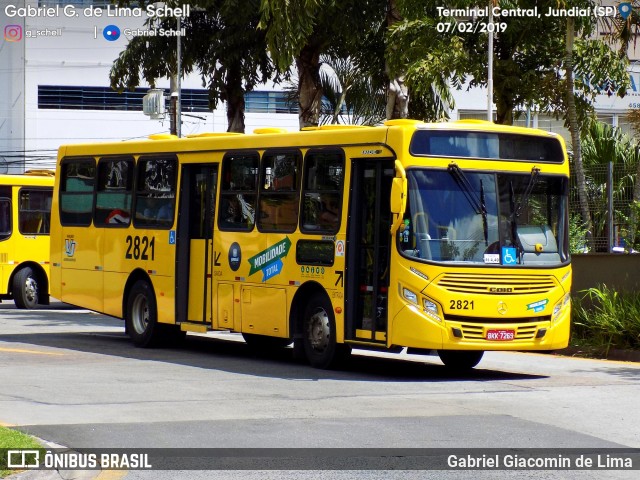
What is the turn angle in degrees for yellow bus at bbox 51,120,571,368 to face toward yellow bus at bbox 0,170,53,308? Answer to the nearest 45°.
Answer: approximately 180°

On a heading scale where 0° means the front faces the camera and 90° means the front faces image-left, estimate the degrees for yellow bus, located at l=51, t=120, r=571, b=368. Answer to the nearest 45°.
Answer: approximately 315°

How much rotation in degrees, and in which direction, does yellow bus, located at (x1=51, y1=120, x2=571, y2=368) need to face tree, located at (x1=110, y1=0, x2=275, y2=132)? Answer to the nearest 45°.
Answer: approximately 135° to its left

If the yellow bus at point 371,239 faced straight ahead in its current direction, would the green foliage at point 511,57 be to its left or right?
on its left

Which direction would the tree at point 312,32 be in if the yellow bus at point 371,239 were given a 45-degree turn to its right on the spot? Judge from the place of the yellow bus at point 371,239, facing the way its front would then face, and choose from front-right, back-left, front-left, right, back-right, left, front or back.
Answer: back

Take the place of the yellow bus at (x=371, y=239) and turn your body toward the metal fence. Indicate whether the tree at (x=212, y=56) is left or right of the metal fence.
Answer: left

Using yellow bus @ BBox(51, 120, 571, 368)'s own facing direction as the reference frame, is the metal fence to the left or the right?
on its left

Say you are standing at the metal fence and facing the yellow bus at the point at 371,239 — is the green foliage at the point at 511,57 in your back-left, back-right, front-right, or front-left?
back-right

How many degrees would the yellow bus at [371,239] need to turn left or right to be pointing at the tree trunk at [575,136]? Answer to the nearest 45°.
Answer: approximately 90° to its left
